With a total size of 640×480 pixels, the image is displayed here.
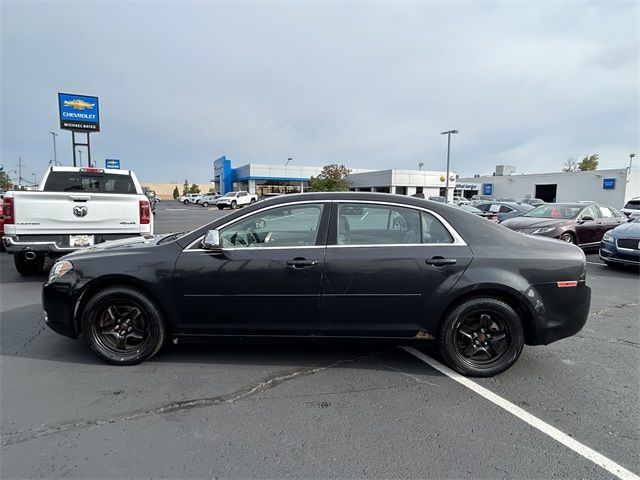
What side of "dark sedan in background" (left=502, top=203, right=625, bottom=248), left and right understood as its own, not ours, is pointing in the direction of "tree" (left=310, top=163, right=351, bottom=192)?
right

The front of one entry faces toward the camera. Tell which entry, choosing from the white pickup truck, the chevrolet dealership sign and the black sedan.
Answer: the chevrolet dealership sign

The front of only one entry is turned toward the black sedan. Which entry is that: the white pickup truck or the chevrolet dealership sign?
the chevrolet dealership sign

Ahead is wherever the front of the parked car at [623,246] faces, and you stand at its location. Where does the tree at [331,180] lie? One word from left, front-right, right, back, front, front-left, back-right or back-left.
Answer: right

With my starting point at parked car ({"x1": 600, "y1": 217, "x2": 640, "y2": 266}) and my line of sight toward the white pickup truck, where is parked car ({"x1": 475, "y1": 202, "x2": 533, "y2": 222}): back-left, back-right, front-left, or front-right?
back-right

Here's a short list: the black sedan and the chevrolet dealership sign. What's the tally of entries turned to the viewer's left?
1

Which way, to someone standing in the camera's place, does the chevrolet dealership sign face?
facing the viewer

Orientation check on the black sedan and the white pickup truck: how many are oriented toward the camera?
0

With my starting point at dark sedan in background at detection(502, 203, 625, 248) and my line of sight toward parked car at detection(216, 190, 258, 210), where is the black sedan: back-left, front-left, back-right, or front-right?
back-left

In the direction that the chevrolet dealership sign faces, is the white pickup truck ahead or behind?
ahead

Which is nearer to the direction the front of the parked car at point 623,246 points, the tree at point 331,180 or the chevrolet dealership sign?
the chevrolet dealership sign

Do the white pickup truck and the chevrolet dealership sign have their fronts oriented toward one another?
yes

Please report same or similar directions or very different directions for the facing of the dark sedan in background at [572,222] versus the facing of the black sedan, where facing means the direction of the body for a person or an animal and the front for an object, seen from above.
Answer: same or similar directions

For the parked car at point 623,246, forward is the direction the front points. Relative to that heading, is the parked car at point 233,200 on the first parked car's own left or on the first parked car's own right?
on the first parked car's own right

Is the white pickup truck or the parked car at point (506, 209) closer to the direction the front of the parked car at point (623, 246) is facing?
the white pickup truck

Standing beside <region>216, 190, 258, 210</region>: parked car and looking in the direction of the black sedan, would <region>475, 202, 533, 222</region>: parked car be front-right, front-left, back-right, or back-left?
front-left
